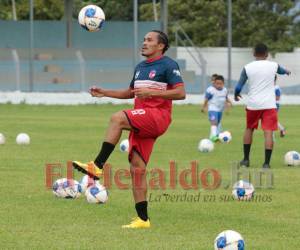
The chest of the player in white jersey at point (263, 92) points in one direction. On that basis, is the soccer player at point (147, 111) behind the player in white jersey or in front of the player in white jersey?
behind

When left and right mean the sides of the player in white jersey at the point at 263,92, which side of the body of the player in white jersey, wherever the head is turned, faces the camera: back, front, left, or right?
back

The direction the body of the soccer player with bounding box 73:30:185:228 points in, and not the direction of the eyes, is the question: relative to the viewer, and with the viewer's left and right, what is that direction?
facing the viewer and to the left of the viewer

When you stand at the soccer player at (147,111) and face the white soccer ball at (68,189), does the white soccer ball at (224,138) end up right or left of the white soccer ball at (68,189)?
right

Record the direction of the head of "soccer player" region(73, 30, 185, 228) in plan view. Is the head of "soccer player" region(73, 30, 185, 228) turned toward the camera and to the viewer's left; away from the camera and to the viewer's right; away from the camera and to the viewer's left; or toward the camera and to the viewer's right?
toward the camera and to the viewer's left

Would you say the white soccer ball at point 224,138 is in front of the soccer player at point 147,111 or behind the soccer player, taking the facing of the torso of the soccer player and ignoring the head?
behind

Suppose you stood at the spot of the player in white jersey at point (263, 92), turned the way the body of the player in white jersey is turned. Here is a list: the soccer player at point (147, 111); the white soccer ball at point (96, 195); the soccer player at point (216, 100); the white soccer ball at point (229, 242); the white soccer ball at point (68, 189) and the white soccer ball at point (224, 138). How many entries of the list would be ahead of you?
2

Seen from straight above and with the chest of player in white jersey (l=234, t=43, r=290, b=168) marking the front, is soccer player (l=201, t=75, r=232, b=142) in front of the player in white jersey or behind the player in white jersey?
in front

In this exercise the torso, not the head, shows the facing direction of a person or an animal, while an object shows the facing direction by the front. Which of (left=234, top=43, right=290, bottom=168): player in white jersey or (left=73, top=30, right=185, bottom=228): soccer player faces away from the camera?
the player in white jersey

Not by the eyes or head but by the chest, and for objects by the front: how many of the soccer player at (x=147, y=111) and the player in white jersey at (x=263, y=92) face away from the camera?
1

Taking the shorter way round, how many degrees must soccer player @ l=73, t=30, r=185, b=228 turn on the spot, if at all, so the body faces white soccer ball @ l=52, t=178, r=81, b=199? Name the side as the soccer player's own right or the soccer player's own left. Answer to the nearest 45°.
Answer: approximately 90° to the soccer player's own right
